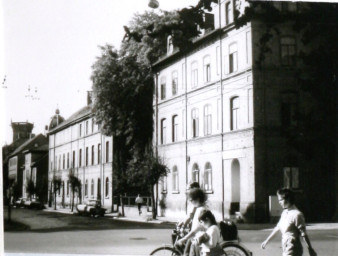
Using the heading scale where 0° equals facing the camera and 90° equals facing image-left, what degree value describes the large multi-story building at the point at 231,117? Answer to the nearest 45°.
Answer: approximately 45°

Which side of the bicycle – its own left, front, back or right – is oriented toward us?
left

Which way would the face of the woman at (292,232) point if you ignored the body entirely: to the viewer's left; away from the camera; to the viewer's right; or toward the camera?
to the viewer's left

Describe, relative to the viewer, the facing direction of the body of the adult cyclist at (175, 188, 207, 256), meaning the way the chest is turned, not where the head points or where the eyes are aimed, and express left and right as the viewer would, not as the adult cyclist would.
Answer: facing to the left of the viewer

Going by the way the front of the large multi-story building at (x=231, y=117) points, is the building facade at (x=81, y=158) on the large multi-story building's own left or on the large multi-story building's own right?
on the large multi-story building's own right
